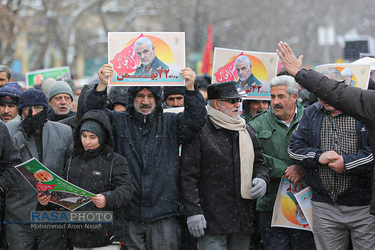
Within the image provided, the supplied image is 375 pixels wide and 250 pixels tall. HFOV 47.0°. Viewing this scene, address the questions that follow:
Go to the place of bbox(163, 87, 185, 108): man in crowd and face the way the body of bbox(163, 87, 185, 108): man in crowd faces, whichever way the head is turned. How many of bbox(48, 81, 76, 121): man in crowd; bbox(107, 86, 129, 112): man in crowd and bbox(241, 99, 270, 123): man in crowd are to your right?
2

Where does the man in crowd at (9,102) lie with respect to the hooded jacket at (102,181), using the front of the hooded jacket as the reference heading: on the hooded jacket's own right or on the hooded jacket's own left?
on the hooded jacket's own right

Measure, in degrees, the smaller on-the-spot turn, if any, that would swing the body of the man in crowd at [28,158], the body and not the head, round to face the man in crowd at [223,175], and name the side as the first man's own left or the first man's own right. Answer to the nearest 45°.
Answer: approximately 90° to the first man's own left

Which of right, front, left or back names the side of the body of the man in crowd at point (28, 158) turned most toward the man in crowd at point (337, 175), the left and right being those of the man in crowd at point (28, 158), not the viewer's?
left

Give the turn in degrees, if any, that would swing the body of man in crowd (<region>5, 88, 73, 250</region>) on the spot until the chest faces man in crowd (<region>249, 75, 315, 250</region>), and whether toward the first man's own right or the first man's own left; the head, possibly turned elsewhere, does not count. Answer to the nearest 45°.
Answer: approximately 90° to the first man's own left

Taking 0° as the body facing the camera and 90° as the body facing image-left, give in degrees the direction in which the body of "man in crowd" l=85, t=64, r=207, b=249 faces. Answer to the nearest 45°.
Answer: approximately 0°

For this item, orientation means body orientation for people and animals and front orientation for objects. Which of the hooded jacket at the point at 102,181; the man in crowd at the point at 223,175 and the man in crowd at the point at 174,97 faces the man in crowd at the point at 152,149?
the man in crowd at the point at 174,97

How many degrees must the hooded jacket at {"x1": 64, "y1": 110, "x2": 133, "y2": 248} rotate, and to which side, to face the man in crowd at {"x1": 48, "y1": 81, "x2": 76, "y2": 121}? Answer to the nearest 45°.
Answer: approximately 135° to its right
